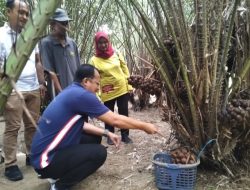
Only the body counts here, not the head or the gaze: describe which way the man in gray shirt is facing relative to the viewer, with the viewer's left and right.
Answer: facing the viewer and to the right of the viewer

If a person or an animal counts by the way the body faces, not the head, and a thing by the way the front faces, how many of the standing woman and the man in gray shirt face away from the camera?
0

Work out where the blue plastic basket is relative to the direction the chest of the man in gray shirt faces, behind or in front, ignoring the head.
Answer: in front

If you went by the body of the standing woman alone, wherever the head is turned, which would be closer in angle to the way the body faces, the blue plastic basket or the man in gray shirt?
the blue plastic basket

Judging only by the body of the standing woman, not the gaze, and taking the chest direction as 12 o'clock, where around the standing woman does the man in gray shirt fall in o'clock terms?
The man in gray shirt is roughly at 2 o'clock from the standing woman.

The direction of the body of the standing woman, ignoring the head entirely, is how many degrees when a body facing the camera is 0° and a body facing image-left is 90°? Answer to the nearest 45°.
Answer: approximately 0°

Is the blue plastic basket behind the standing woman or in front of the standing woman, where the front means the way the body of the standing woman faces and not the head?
in front
